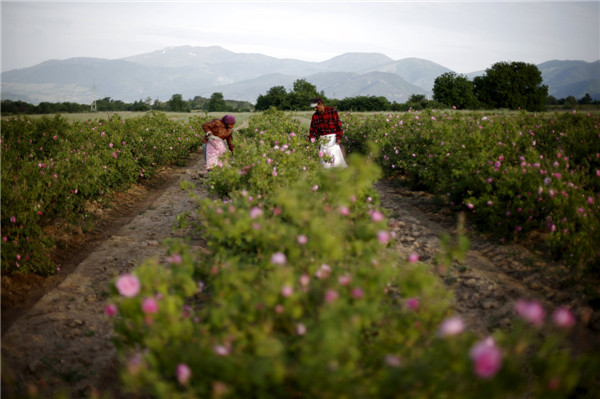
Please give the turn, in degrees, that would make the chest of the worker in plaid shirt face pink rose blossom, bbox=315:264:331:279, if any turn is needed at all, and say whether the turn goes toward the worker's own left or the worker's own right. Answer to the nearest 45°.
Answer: approximately 45° to the worker's own left

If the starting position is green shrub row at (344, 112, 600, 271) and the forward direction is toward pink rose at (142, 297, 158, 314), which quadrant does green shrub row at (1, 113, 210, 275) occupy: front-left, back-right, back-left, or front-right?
front-right

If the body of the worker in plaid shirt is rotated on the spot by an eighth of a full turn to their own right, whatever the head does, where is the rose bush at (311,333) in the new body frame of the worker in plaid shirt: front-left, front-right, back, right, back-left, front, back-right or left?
left

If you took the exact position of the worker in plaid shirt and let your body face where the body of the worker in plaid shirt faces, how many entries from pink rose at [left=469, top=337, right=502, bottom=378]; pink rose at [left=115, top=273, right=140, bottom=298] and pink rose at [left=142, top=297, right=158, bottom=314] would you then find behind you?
0

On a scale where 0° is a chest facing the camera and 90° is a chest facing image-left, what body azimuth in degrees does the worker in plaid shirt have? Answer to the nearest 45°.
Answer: approximately 45°

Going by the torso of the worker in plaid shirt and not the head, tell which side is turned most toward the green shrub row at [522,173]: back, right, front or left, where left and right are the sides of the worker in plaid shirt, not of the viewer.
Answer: left

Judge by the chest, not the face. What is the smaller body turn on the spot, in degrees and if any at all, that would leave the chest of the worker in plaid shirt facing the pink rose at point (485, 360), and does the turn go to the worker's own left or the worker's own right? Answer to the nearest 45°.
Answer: approximately 45° to the worker's own left

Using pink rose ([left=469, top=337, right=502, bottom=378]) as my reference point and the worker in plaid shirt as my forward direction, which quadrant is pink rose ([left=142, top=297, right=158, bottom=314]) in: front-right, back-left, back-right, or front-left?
front-left

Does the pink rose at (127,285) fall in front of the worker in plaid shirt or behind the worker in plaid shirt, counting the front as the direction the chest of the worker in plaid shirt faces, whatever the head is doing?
in front

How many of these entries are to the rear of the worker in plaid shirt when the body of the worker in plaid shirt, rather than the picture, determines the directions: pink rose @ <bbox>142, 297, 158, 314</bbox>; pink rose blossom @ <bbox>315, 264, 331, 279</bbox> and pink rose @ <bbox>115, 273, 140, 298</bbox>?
0

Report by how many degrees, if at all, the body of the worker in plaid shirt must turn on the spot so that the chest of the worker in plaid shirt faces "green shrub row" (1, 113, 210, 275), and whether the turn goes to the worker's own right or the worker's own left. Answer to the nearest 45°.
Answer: approximately 45° to the worker's own right

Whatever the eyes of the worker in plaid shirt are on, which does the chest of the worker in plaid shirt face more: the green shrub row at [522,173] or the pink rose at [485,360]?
the pink rose

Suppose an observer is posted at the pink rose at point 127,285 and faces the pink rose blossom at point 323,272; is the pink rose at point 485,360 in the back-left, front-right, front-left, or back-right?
front-right
